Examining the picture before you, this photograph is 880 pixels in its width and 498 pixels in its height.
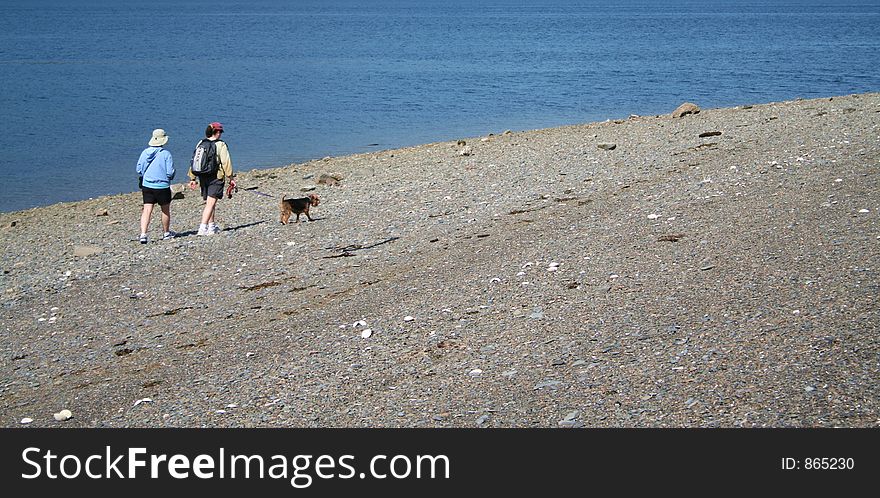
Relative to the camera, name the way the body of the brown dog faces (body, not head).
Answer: to the viewer's right

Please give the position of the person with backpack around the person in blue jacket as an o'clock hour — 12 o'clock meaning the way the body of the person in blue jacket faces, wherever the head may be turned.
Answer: The person with backpack is roughly at 2 o'clock from the person in blue jacket.

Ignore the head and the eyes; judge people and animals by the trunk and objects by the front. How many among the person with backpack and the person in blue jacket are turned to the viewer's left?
0

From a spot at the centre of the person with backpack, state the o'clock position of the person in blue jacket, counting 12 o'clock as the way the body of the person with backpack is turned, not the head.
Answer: The person in blue jacket is roughly at 8 o'clock from the person with backpack.

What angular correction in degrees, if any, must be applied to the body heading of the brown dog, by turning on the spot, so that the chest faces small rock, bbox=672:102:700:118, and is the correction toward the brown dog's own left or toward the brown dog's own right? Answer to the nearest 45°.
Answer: approximately 45° to the brown dog's own left

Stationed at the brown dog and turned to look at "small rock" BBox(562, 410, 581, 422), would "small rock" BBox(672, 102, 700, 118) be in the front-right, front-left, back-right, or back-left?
back-left

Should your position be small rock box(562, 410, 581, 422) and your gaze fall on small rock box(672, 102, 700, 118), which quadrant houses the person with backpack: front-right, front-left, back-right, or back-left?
front-left

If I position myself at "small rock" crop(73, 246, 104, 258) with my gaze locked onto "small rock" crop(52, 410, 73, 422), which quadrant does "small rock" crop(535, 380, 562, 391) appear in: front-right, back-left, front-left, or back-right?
front-left

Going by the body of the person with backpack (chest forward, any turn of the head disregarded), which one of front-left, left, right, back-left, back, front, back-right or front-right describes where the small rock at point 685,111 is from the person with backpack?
front

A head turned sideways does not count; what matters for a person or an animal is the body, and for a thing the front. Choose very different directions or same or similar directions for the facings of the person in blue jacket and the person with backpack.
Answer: same or similar directions

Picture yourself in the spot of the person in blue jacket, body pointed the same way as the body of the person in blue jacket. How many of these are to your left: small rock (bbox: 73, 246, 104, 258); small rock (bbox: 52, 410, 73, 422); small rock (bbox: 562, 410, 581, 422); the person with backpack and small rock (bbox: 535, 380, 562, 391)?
1

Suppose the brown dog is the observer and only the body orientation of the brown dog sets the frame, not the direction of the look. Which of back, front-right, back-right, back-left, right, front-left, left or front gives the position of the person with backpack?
back-right

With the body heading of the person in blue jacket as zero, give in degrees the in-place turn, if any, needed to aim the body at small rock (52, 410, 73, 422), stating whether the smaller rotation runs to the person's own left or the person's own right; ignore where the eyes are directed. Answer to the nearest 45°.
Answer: approximately 135° to the person's own right

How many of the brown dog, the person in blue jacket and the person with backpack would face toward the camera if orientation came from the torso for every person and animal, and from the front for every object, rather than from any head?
0

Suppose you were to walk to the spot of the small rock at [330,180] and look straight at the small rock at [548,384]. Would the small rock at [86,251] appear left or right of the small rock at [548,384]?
right

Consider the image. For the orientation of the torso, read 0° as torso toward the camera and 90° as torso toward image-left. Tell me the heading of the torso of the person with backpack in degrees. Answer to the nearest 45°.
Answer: approximately 225°
